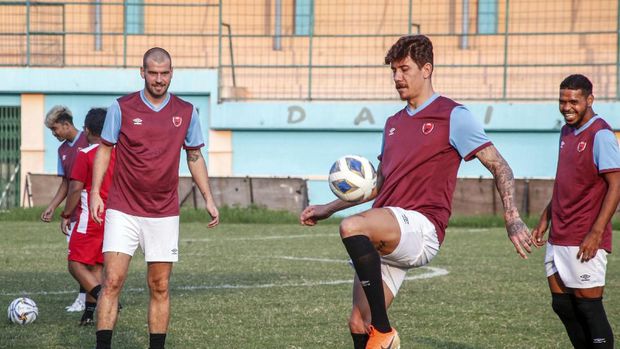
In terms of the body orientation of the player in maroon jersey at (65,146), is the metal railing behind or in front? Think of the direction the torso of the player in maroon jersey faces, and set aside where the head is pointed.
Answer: behind

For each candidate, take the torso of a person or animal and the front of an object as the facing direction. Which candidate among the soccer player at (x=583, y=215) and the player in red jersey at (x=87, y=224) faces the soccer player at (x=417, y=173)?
the soccer player at (x=583, y=215)

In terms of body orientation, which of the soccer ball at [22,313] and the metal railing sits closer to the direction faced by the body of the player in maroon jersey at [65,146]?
the soccer ball

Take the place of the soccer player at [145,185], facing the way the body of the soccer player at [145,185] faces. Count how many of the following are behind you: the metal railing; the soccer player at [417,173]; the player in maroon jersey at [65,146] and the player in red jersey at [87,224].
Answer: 3

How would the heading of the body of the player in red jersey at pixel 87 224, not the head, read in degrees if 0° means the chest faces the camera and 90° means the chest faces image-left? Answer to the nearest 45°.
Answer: approximately 135°

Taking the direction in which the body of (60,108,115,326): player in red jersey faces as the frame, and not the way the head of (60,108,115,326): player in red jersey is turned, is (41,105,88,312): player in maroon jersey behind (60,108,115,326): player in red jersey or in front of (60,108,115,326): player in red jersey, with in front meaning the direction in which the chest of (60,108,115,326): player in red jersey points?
in front

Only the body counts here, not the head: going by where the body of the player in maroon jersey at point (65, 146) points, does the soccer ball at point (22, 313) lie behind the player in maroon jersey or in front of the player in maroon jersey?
in front

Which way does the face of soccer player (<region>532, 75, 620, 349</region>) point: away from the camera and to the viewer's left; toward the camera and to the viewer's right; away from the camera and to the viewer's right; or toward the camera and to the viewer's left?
toward the camera and to the viewer's left

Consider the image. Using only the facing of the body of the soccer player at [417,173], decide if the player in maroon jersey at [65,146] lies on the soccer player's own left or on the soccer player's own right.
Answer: on the soccer player's own right

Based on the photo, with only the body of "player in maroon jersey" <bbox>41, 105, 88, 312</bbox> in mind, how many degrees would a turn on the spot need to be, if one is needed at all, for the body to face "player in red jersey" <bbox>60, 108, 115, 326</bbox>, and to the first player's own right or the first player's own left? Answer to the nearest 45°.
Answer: approximately 45° to the first player's own left
